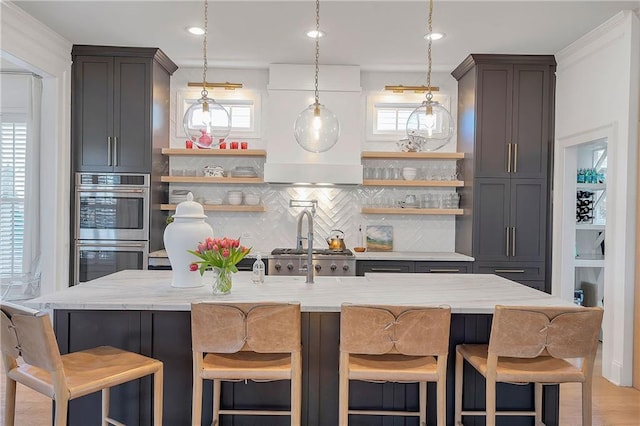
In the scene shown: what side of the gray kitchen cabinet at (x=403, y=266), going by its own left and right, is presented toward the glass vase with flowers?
front

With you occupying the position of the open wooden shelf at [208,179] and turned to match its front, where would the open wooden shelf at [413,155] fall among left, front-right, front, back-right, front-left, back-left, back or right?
left

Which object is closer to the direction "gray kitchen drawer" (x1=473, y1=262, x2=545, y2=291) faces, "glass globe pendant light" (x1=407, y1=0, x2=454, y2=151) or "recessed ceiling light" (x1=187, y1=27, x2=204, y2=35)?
the glass globe pendant light

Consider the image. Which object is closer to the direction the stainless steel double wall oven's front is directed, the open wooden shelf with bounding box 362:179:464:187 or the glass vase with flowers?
the glass vase with flowers

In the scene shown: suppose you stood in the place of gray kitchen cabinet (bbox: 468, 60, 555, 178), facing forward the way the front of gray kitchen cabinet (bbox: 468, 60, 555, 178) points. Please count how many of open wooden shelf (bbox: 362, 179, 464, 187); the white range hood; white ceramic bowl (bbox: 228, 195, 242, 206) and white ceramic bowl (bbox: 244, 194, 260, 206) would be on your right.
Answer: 4

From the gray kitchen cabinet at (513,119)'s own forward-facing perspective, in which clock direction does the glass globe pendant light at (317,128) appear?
The glass globe pendant light is roughly at 1 o'clock from the gray kitchen cabinet.

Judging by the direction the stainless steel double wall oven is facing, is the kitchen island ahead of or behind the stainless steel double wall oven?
ahead

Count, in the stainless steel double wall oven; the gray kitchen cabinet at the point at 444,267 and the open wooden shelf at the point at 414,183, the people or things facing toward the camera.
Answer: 3

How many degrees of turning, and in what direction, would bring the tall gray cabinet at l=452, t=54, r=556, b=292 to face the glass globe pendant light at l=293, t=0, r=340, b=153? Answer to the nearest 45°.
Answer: approximately 45° to its right

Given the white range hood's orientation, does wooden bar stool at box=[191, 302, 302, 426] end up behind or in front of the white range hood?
in front

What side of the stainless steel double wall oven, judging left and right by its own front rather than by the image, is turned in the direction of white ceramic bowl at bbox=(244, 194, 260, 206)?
left
